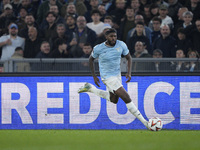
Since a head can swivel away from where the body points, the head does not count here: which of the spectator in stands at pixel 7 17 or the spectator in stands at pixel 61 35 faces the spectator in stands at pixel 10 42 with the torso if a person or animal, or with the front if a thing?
the spectator in stands at pixel 7 17

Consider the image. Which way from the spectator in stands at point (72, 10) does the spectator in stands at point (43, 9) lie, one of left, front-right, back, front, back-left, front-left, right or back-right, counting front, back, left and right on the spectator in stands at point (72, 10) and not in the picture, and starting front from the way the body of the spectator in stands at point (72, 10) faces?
back-right

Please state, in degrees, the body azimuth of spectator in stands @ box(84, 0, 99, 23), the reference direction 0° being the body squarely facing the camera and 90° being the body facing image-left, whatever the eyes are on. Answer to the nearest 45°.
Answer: approximately 0°

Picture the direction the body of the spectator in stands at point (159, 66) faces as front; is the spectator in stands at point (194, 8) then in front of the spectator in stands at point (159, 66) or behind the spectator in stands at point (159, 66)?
behind

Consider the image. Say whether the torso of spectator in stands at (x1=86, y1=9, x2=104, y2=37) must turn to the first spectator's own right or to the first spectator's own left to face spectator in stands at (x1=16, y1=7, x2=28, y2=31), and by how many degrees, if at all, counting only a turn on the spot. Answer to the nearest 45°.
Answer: approximately 135° to the first spectator's own right

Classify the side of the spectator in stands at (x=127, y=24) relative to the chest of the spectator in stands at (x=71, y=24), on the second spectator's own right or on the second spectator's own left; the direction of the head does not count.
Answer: on the second spectator's own left

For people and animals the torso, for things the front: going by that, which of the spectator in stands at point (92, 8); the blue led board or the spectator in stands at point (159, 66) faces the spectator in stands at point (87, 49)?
the spectator in stands at point (92, 8)

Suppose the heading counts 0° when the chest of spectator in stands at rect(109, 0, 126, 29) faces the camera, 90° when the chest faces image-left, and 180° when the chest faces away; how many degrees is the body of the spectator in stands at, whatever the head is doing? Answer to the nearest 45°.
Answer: approximately 0°

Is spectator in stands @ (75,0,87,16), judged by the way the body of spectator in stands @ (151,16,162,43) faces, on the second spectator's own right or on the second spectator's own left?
on the second spectator's own right
